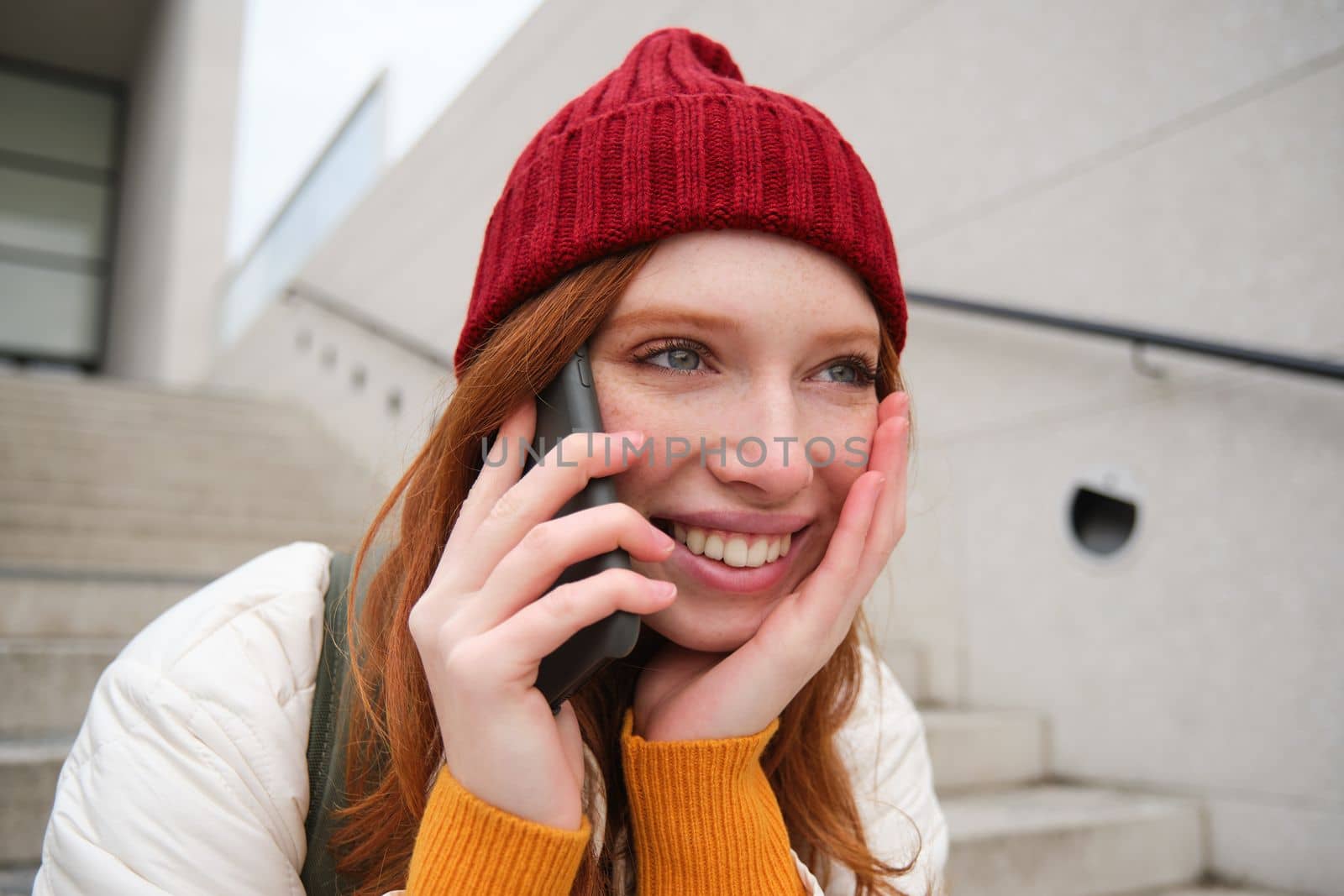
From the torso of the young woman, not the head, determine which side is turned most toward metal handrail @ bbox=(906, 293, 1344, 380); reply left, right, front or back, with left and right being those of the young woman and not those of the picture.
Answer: left

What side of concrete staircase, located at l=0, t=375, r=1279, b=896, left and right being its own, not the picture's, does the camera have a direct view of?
front

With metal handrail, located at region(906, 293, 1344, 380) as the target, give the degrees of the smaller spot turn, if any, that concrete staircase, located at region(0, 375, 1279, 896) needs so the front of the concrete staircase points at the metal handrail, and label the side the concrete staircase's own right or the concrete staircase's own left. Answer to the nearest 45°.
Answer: approximately 90° to the concrete staircase's own left
